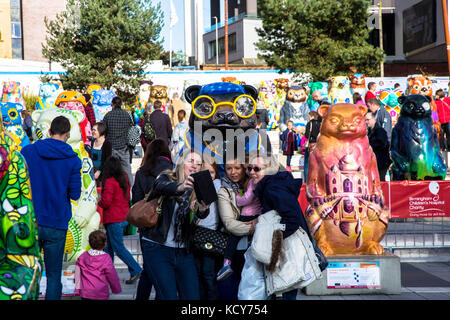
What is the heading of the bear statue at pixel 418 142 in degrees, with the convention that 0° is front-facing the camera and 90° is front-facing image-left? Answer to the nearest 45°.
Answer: approximately 0°

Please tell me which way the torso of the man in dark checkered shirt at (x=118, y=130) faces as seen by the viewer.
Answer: away from the camera

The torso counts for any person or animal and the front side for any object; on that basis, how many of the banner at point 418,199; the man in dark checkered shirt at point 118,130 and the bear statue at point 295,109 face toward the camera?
2

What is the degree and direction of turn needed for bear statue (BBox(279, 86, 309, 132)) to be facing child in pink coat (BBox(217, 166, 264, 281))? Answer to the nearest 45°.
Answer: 0° — it already faces them

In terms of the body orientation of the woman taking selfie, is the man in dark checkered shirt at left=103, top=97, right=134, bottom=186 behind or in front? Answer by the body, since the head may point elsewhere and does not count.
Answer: behind

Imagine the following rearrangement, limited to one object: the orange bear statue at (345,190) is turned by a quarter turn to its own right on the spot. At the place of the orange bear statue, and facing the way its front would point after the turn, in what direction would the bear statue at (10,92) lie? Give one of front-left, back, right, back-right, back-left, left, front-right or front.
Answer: front-right

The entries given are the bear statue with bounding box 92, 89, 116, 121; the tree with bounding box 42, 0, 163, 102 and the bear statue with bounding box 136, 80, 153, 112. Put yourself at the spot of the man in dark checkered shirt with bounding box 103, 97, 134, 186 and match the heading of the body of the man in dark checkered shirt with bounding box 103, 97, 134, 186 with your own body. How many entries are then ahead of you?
3

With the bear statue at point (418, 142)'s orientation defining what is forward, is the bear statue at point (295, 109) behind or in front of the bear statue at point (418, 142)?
behind

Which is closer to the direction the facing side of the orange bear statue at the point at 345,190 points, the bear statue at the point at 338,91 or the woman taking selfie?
the woman taking selfie

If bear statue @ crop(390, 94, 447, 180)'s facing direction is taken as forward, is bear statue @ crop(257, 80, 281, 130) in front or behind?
behind

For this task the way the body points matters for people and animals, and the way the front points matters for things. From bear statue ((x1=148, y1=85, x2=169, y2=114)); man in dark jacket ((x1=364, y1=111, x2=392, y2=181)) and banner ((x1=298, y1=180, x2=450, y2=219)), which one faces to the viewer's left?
the man in dark jacket

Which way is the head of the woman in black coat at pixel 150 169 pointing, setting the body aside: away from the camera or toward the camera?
away from the camera

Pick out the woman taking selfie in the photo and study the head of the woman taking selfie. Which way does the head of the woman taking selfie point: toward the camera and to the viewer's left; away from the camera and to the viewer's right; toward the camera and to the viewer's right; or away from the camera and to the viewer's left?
toward the camera and to the viewer's right

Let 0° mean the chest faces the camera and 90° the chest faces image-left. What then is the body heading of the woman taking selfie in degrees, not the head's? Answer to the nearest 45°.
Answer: approximately 315°

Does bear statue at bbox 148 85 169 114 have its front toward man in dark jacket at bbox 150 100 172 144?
yes

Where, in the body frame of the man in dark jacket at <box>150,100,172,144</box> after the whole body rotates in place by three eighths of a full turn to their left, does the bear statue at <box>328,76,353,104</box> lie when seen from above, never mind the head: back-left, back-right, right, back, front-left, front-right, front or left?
back

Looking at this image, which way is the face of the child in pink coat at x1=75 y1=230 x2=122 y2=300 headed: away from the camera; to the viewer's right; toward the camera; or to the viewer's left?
away from the camera

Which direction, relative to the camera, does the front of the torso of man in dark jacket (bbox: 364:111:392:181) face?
to the viewer's left
